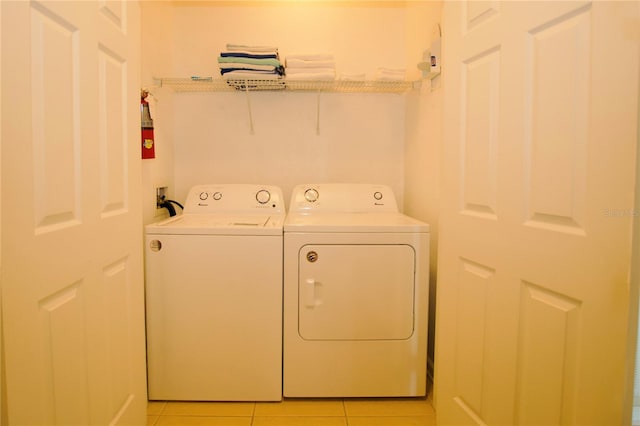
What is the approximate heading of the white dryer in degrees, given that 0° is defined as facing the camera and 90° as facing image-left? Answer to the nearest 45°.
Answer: approximately 0°

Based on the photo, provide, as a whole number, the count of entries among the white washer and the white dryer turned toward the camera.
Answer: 2
